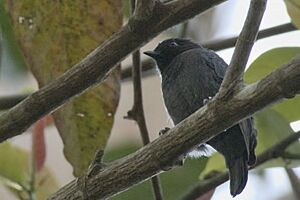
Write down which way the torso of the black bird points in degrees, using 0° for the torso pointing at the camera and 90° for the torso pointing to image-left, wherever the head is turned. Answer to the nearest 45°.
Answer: approximately 90°
